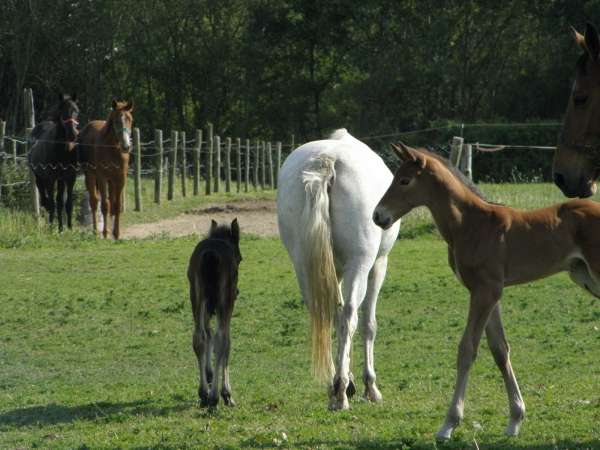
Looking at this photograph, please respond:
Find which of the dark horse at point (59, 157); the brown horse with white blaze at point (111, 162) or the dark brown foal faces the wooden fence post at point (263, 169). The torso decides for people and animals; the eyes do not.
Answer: the dark brown foal

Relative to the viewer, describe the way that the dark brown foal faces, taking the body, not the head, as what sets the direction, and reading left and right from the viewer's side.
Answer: facing away from the viewer

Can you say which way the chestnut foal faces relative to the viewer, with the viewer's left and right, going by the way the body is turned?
facing to the left of the viewer

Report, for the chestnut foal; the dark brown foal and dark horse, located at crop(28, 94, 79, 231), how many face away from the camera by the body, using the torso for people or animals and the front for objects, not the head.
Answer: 1

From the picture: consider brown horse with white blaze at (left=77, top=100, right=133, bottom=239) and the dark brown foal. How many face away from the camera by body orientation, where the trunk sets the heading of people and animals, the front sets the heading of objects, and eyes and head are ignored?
1

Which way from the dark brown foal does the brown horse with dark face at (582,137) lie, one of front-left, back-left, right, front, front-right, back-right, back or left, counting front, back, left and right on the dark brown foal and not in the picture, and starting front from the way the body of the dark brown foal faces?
back-right

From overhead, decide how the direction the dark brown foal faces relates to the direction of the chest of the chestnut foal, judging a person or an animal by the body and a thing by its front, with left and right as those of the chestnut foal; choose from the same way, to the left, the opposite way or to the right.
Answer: to the right

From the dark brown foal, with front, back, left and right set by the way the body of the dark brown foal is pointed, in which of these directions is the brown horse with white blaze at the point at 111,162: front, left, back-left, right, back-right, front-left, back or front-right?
front

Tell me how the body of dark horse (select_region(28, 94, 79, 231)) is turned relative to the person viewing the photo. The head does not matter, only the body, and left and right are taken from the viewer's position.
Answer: facing the viewer and to the right of the viewer

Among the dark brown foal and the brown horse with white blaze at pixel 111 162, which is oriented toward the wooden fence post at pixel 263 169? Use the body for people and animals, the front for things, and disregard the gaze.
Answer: the dark brown foal
